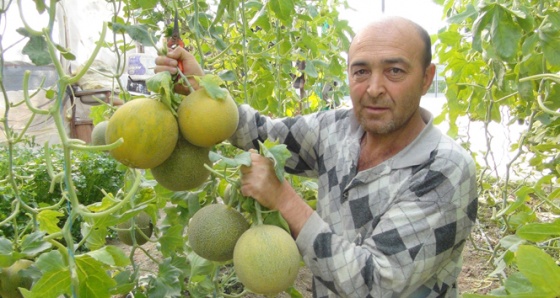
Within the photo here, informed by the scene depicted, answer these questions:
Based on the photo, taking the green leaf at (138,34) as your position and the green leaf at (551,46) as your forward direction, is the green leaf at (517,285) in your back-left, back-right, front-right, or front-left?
front-right

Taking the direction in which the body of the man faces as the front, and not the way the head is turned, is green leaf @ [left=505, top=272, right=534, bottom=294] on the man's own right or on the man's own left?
on the man's own left

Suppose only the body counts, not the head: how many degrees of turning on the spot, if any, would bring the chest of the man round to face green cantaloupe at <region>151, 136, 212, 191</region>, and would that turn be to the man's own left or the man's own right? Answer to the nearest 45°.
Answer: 0° — they already face it

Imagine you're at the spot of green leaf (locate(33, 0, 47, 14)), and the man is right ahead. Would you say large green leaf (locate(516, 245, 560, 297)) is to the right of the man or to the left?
right

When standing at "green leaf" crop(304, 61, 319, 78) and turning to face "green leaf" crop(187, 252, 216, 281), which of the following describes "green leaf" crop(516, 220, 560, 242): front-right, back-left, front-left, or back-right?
front-left

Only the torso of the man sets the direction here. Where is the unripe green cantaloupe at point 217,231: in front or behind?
in front

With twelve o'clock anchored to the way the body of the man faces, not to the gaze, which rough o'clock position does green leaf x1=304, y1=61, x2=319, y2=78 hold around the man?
The green leaf is roughly at 4 o'clock from the man.

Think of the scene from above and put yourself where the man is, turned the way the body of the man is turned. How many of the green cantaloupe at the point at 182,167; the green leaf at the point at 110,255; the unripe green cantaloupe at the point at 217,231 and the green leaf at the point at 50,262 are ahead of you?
4

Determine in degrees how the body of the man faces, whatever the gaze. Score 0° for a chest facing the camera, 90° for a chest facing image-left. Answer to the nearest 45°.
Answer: approximately 45°

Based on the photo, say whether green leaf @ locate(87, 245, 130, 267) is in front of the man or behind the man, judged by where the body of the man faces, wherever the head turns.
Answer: in front

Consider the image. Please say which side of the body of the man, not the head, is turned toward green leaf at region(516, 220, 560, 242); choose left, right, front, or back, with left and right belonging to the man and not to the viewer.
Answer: left

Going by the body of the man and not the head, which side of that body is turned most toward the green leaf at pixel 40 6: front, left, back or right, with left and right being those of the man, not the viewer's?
front

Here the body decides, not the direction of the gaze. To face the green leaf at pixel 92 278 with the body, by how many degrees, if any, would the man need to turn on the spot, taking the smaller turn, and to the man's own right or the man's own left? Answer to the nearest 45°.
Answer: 0° — they already face it

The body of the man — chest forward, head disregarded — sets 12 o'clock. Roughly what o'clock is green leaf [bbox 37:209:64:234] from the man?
The green leaf is roughly at 1 o'clock from the man.

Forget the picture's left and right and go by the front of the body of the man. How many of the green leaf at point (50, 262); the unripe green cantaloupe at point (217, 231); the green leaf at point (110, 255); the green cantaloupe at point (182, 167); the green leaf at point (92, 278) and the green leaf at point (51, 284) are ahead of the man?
6
